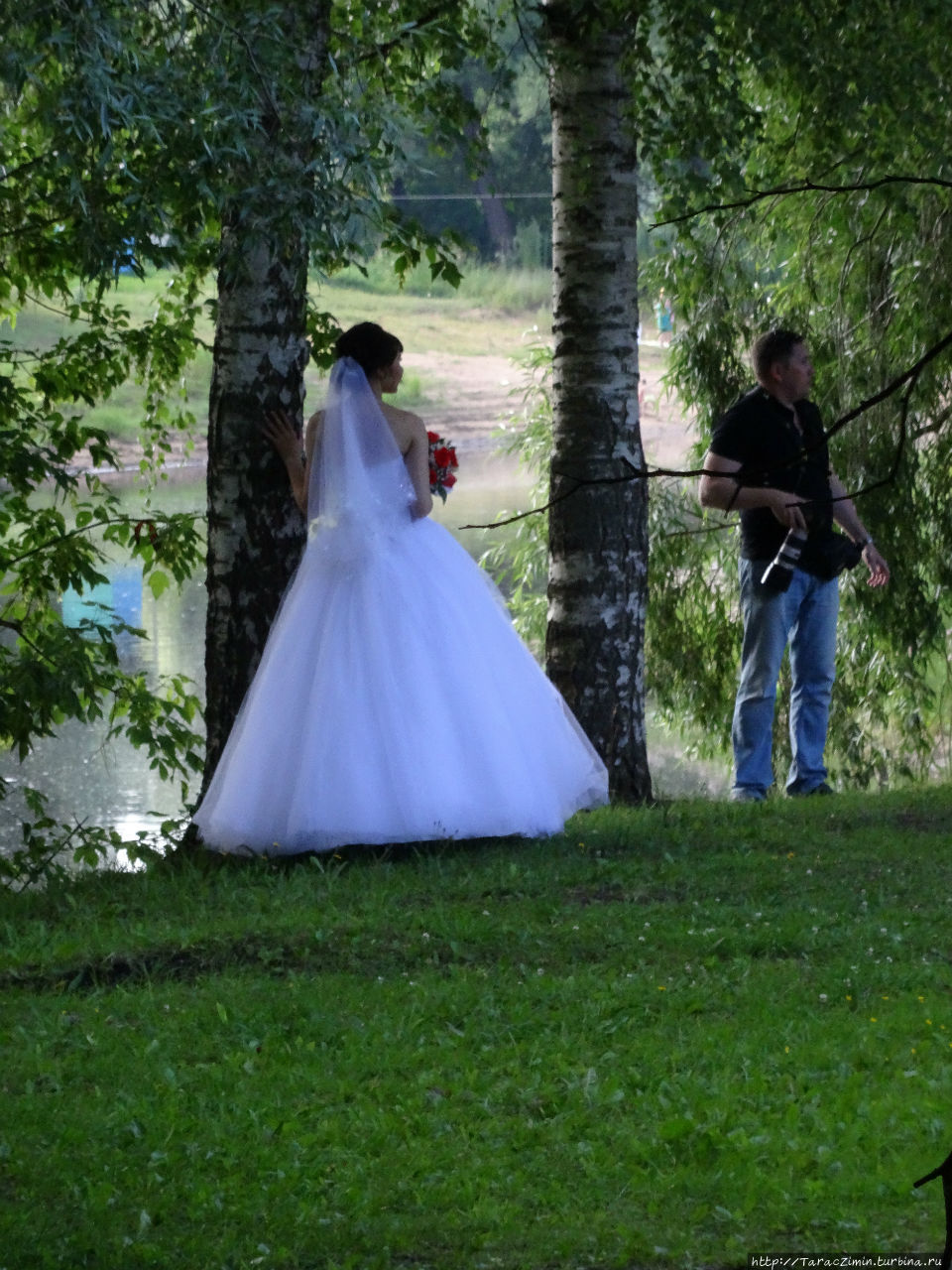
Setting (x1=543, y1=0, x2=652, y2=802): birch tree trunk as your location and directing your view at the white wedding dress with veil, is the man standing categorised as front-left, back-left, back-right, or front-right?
back-left

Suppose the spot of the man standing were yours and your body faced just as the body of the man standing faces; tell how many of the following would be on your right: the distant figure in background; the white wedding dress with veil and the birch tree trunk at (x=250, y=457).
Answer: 2

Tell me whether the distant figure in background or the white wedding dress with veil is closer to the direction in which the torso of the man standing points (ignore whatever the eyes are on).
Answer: the white wedding dress with veil

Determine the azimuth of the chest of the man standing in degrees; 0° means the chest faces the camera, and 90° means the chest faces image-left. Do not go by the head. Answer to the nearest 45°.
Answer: approximately 315°

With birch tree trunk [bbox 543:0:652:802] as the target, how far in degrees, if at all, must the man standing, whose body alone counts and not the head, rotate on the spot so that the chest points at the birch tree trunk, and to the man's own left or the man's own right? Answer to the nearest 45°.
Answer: approximately 135° to the man's own right

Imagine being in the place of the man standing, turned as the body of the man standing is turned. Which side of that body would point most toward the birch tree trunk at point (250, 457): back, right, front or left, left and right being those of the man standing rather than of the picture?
right

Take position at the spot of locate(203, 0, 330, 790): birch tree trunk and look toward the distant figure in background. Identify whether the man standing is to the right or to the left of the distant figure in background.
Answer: right

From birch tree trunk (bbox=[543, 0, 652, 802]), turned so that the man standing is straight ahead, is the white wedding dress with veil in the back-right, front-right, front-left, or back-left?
back-right

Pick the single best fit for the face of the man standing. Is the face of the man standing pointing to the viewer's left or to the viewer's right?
to the viewer's right

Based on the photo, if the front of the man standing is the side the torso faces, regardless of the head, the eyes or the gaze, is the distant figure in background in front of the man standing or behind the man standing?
behind

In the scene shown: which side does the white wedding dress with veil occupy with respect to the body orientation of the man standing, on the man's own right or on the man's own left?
on the man's own right
